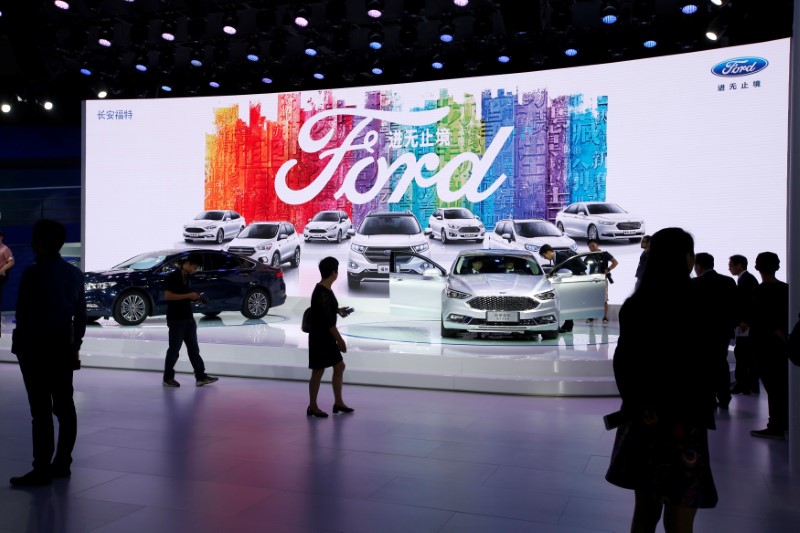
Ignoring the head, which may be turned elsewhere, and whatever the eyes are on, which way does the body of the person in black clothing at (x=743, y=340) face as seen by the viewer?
to the viewer's left

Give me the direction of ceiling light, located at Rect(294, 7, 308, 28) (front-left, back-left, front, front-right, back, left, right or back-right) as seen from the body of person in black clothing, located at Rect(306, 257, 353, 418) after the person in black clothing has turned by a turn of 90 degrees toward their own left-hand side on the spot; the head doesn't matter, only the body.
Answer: front

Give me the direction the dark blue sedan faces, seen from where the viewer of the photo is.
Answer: facing the viewer and to the left of the viewer

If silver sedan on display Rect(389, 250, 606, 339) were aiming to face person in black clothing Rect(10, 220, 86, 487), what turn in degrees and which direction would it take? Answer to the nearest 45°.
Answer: approximately 45° to its right

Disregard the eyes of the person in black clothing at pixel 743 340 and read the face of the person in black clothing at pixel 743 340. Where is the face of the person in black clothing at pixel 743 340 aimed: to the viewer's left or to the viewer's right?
to the viewer's left

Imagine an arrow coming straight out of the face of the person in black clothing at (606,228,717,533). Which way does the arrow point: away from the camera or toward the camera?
away from the camera

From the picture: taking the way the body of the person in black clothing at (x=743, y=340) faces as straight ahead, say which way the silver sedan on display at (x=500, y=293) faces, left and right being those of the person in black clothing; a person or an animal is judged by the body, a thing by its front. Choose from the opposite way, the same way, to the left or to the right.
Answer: to the left

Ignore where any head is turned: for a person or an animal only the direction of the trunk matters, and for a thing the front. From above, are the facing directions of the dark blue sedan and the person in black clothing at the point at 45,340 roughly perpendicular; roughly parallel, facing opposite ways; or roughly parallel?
roughly perpendicular

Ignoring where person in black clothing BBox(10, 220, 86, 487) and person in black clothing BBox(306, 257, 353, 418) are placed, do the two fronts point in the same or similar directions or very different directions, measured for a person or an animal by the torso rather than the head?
very different directions

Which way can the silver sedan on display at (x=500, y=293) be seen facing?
toward the camera

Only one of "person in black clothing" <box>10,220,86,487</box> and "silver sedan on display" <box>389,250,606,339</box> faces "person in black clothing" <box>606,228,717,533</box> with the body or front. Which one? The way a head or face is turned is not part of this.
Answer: the silver sedan on display

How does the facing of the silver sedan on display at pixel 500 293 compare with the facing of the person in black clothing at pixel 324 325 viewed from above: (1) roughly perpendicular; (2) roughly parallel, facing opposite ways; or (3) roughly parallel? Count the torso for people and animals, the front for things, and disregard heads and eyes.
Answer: roughly perpendicular

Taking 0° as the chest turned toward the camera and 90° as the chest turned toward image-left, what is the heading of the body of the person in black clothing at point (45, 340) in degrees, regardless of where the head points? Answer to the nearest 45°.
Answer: approximately 135°

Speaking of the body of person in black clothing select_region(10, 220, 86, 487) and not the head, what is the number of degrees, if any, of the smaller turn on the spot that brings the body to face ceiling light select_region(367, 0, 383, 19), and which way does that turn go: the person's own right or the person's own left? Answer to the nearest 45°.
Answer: approximately 90° to the person's own right

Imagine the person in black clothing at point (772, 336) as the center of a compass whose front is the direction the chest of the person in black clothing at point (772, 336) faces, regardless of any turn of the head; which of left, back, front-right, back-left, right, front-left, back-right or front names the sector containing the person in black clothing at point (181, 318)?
front

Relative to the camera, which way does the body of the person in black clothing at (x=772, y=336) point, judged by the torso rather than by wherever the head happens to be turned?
to the viewer's left
